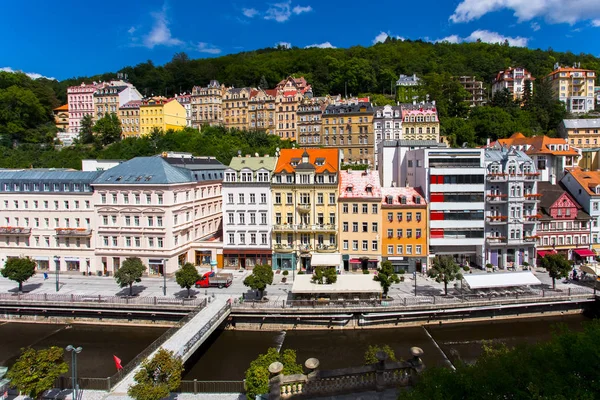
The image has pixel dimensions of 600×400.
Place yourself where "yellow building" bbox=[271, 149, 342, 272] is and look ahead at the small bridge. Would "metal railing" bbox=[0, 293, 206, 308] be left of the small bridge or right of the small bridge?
right

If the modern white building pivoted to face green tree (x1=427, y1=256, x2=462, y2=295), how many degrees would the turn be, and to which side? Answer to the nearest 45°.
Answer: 0° — it already faces it

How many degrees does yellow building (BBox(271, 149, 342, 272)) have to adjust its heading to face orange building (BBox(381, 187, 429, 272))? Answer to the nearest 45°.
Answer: approximately 90° to its left

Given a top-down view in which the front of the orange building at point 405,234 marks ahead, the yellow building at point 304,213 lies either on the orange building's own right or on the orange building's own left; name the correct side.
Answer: on the orange building's own right

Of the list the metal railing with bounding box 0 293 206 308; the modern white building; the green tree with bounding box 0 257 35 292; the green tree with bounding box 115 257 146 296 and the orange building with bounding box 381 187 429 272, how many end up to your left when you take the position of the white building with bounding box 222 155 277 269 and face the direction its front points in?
2

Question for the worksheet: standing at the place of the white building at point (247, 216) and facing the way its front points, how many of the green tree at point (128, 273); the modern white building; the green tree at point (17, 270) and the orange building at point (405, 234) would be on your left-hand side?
2

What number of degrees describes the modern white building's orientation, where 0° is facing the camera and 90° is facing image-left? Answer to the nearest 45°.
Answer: approximately 0°

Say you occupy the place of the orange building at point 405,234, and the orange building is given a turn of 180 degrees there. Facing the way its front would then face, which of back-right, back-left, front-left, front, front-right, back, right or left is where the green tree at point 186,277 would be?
back-left
